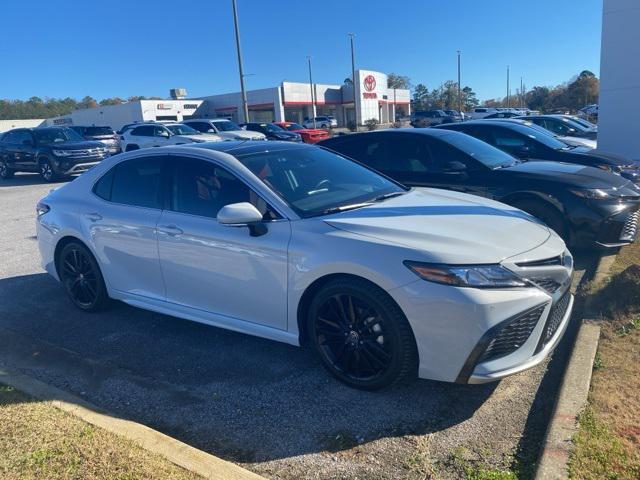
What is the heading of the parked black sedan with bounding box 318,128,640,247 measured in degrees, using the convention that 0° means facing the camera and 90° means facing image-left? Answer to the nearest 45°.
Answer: approximately 315°

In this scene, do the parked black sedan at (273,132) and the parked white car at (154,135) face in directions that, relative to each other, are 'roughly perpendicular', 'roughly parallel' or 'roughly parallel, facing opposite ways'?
roughly parallel

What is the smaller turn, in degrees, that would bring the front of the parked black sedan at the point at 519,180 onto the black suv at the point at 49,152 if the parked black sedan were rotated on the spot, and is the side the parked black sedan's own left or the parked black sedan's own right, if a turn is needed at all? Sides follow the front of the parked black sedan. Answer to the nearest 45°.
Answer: approximately 180°

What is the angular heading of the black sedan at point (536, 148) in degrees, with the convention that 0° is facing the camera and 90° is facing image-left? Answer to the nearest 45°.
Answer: approximately 315°

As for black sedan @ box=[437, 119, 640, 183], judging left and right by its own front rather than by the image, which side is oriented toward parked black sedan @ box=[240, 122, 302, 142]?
back

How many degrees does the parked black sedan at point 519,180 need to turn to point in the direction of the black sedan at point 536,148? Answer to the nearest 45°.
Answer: approximately 135° to its left

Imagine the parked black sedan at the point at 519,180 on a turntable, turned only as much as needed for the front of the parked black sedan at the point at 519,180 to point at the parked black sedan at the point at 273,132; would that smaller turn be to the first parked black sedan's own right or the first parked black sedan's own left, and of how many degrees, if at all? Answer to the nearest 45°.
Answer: approximately 180°

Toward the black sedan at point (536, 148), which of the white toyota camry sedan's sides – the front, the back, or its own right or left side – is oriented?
left

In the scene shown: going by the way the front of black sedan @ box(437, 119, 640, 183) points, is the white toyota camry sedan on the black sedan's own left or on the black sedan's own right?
on the black sedan's own right

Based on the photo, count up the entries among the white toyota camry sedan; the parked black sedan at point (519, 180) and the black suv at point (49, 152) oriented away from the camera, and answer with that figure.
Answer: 0

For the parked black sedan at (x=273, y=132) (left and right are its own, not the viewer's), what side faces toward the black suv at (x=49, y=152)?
right

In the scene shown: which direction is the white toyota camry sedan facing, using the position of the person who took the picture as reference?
facing the viewer and to the right of the viewer

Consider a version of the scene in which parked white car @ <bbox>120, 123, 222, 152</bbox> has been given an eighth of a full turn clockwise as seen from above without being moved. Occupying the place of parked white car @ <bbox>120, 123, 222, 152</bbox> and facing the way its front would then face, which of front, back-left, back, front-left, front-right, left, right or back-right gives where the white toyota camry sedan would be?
front

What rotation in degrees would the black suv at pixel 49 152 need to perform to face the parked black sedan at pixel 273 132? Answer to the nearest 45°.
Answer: approximately 90° to its left

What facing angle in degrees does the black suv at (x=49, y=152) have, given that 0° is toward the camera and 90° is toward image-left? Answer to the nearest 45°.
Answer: approximately 315°

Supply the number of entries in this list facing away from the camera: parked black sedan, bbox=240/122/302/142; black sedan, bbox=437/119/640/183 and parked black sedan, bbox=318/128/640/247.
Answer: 0
